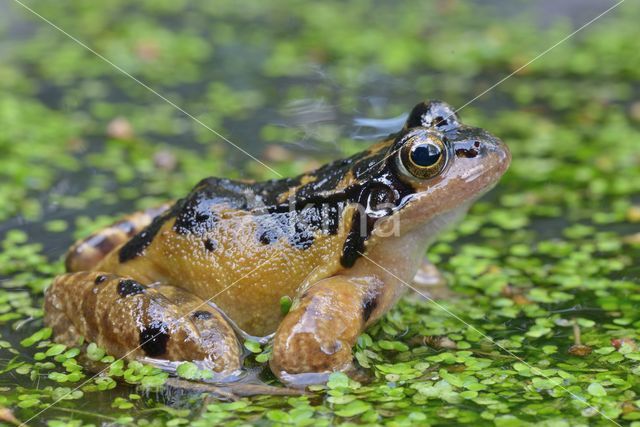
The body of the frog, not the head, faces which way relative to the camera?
to the viewer's right
